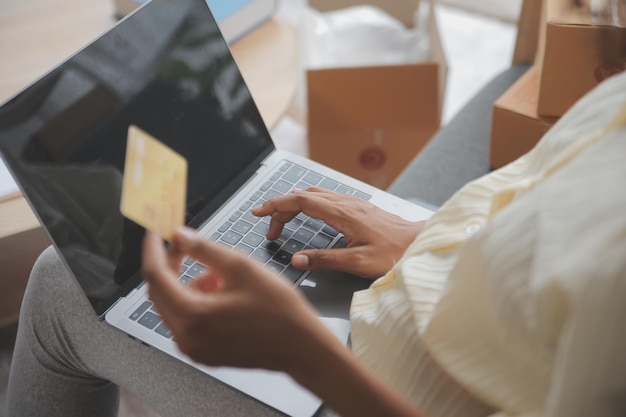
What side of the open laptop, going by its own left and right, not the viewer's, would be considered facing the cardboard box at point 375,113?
left

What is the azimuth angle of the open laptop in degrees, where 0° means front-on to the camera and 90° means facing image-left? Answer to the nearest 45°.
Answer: approximately 315°

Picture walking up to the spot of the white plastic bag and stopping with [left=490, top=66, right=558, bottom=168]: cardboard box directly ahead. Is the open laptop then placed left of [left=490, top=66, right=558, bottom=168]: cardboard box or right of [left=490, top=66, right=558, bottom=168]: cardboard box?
right

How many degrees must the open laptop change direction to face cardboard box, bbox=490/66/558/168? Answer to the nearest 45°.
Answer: approximately 90° to its left

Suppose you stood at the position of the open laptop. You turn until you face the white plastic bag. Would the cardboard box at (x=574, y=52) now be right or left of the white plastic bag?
right

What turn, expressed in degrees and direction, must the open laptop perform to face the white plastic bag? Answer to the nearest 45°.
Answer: approximately 90° to its left

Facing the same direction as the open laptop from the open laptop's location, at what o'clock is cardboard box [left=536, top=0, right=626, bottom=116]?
The cardboard box is roughly at 10 o'clock from the open laptop.
